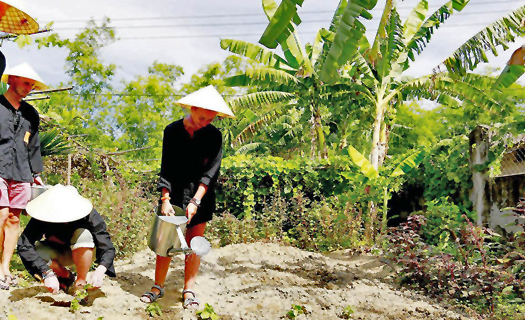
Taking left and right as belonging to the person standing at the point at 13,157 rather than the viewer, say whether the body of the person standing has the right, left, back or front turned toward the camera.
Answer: front

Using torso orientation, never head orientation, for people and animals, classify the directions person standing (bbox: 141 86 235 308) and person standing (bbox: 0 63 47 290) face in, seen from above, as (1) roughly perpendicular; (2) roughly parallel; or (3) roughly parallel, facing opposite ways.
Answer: roughly parallel

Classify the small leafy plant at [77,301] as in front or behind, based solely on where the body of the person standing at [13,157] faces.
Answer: in front

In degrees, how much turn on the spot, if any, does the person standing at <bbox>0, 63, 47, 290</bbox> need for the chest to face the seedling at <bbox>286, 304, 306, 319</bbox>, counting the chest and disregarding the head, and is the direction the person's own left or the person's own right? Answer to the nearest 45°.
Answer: approximately 45° to the person's own left

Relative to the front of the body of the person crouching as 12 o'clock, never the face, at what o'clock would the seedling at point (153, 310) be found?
The seedling is roughly at 10 o'clock from the person crouching.

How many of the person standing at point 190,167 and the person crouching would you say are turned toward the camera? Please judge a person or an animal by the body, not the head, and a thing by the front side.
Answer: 2

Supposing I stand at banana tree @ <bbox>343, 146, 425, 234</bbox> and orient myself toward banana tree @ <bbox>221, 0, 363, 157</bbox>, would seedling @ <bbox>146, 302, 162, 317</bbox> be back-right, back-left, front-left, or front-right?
back-left

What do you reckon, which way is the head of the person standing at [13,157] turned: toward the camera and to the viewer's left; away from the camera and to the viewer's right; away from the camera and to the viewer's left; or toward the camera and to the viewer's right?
toward the camera and to the viewer's right

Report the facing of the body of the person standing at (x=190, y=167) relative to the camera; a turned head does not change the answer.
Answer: toward the camera

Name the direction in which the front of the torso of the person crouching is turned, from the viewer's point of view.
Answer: toward the camera

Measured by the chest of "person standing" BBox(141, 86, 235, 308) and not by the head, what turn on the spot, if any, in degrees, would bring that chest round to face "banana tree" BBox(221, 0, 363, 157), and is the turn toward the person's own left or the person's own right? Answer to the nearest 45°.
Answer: approximately 180°
